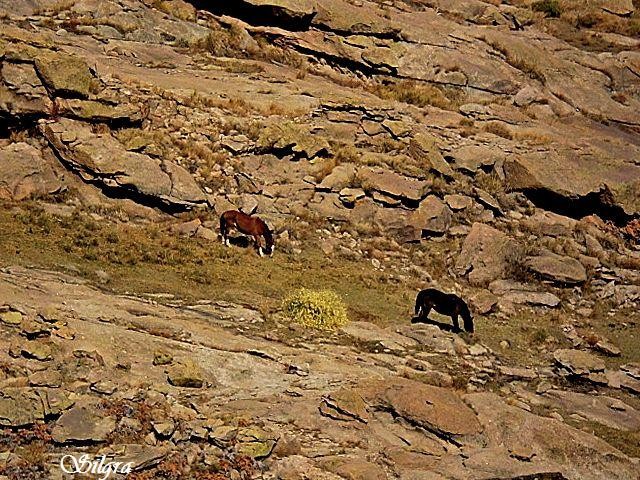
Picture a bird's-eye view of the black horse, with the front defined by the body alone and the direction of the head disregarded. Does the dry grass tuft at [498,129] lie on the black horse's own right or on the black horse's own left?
on the black horse's own left

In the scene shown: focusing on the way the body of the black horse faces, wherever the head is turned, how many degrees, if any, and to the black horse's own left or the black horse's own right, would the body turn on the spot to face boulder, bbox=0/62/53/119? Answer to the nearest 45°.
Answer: approximately 180°

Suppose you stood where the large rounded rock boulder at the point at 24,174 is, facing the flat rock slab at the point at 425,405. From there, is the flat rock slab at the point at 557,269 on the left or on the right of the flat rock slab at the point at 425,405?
left

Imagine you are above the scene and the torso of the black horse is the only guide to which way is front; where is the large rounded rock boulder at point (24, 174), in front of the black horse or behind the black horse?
behind

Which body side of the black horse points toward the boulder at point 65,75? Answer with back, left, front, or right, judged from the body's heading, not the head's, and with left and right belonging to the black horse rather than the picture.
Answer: back

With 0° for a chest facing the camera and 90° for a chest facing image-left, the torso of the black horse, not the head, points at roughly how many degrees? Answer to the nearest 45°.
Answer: approximately 270°

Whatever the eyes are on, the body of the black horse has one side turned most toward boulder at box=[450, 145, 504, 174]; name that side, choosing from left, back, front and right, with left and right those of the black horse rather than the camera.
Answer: left

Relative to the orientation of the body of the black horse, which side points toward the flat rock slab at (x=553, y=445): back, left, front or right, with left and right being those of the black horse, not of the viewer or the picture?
right

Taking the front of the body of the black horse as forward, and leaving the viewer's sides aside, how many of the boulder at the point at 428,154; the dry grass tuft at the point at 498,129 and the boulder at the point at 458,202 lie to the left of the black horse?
3

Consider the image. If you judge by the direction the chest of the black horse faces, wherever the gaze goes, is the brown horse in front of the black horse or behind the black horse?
behind

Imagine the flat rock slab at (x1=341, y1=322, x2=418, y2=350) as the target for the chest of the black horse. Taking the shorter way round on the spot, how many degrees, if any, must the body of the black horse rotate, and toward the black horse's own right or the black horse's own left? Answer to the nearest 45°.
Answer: approximately 135° to the black horse's own right

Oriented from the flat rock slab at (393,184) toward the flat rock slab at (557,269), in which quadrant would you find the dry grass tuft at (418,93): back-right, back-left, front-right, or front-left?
back-left
